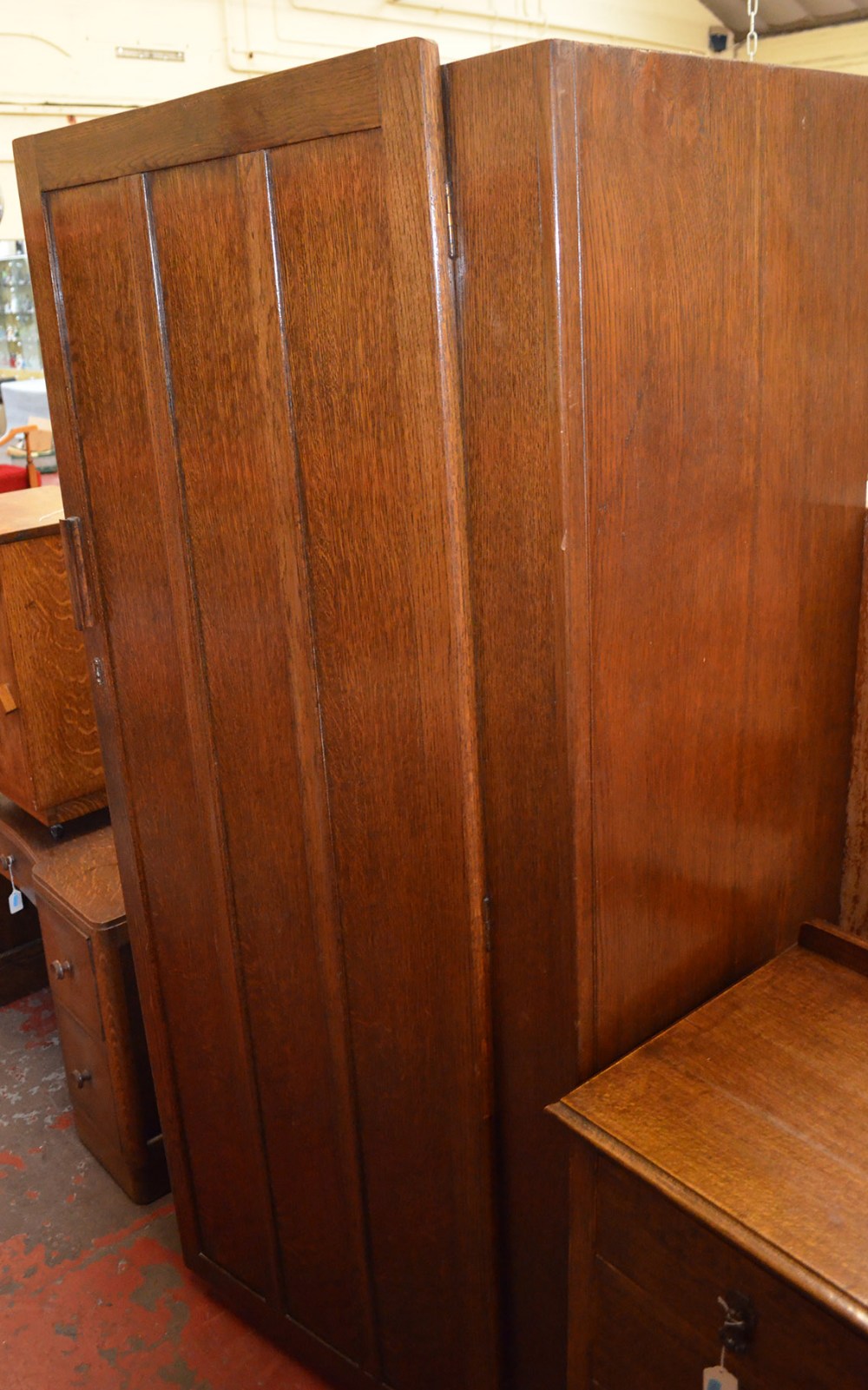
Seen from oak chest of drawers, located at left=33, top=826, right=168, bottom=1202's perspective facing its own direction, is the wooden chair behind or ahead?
behind

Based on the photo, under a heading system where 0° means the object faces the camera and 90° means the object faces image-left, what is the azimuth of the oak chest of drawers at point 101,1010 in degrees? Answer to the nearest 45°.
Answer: approximately 45°

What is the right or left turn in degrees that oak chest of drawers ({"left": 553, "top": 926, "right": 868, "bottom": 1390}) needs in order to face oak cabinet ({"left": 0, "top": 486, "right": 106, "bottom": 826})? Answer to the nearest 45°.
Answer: approximately 90° to its right

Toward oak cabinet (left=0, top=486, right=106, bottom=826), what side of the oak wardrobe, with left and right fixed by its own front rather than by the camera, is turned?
right

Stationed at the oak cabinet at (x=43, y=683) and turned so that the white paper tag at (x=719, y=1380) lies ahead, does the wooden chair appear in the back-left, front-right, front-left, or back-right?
back-left

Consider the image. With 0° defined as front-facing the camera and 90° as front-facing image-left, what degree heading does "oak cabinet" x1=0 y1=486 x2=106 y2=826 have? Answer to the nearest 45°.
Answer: approximately 45°

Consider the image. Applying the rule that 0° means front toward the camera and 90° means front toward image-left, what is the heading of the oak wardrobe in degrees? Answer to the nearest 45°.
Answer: approximately 45°

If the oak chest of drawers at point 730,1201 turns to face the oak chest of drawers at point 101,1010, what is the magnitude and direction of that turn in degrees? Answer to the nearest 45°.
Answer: approximately 90° to its right
